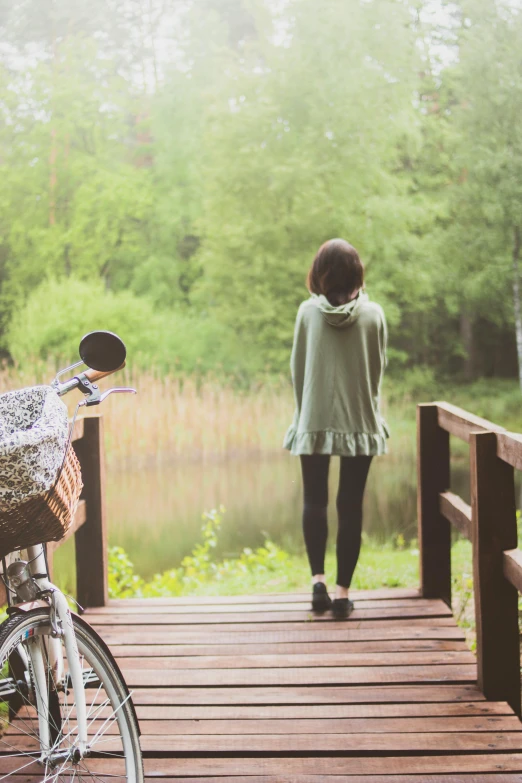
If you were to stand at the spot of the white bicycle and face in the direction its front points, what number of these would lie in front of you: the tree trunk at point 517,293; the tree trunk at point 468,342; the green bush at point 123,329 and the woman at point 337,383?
0

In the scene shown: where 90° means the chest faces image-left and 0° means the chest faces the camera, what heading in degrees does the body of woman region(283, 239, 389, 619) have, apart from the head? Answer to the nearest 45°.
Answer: approximately 180°

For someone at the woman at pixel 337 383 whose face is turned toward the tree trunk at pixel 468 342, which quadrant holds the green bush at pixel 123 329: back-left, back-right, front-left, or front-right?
front-left

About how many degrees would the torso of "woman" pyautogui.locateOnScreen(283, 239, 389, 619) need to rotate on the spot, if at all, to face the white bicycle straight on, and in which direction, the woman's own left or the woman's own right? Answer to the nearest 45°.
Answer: approximately 180°

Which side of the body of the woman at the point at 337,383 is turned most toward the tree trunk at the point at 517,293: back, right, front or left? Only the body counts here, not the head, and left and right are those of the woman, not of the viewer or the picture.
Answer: front

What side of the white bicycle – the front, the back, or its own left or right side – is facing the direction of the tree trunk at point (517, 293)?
back

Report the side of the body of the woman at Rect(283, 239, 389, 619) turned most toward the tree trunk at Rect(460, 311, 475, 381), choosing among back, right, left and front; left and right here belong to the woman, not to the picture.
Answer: front

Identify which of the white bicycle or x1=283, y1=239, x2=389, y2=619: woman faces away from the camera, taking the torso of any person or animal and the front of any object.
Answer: the woman

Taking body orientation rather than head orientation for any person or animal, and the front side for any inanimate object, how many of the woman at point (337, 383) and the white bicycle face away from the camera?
1
